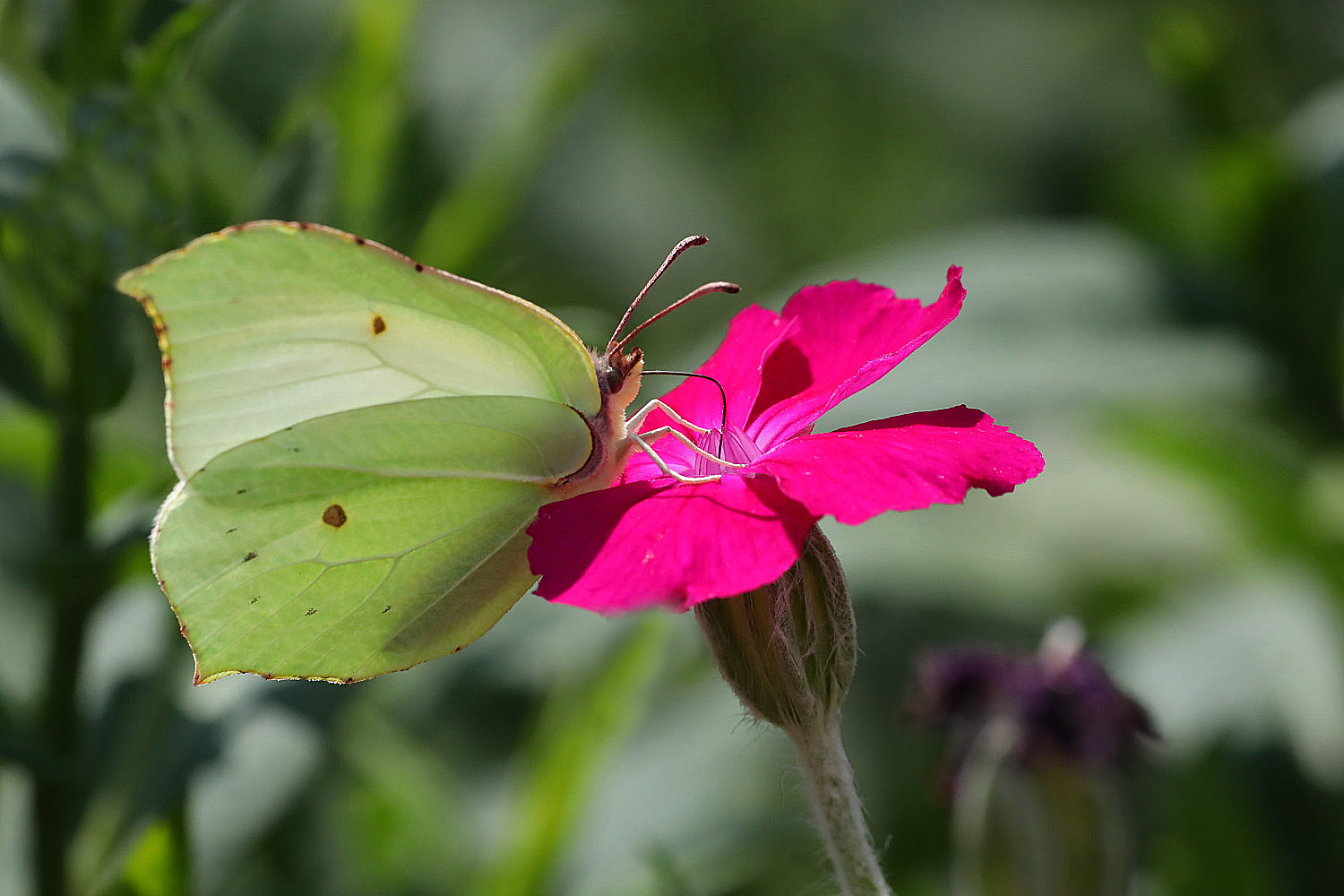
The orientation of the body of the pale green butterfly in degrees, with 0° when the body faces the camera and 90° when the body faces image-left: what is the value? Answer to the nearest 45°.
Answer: approximately 270°

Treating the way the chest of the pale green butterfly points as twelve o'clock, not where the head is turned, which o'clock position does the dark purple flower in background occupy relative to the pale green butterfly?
The dark purple flower in background is roughly at 12 o'clock from the pale green butterfly.

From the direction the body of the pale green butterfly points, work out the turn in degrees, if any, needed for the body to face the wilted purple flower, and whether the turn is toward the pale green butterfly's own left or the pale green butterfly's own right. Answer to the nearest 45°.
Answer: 0° — it already faces it

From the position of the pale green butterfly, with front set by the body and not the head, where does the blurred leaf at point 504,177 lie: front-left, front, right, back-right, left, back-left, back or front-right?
left

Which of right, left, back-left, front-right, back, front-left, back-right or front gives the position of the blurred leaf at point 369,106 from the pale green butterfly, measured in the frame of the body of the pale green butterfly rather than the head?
left
